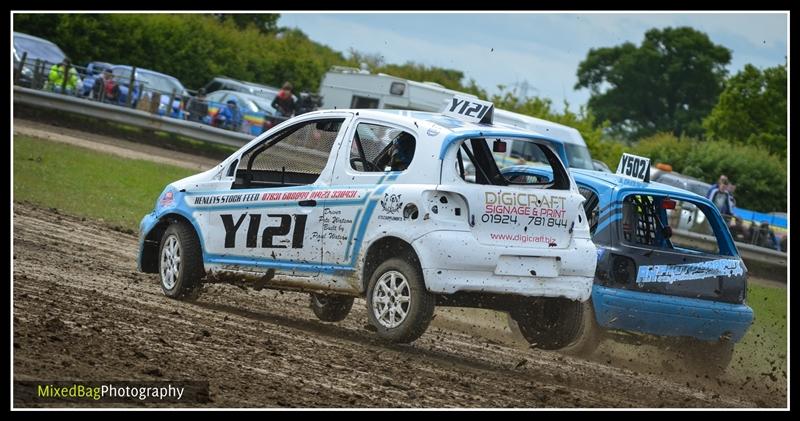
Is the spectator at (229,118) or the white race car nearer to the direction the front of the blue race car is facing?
the spectator

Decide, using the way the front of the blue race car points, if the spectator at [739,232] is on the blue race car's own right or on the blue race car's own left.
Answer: on the blue race car's own right

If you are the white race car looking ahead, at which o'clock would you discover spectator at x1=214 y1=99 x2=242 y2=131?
The spectator is roughly at 1 o'clock from the white race car.

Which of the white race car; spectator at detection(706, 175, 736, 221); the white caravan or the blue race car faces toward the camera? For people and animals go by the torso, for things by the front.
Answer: the spectator

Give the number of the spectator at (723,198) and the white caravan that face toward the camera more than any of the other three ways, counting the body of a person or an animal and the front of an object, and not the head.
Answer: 1

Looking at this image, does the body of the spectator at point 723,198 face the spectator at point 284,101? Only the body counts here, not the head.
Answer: no

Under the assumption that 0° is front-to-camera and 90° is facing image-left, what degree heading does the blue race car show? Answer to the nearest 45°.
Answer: approximately 135°

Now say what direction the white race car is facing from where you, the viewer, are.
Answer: facing away from the viewer and to the left of the viewer

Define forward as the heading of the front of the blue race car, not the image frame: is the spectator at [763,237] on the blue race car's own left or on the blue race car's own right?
on the blue race car's own right

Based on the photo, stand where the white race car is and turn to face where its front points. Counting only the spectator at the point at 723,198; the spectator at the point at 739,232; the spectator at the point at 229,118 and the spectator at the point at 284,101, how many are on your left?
0

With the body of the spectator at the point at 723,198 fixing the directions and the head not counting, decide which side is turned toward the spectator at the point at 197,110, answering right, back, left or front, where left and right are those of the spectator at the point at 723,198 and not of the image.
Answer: right

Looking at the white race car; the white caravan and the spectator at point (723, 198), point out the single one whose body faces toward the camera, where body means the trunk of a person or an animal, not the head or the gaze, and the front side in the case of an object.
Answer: the spectator

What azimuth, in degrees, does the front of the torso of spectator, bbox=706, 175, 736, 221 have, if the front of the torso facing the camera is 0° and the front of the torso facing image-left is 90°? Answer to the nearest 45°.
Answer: approximately 0°
